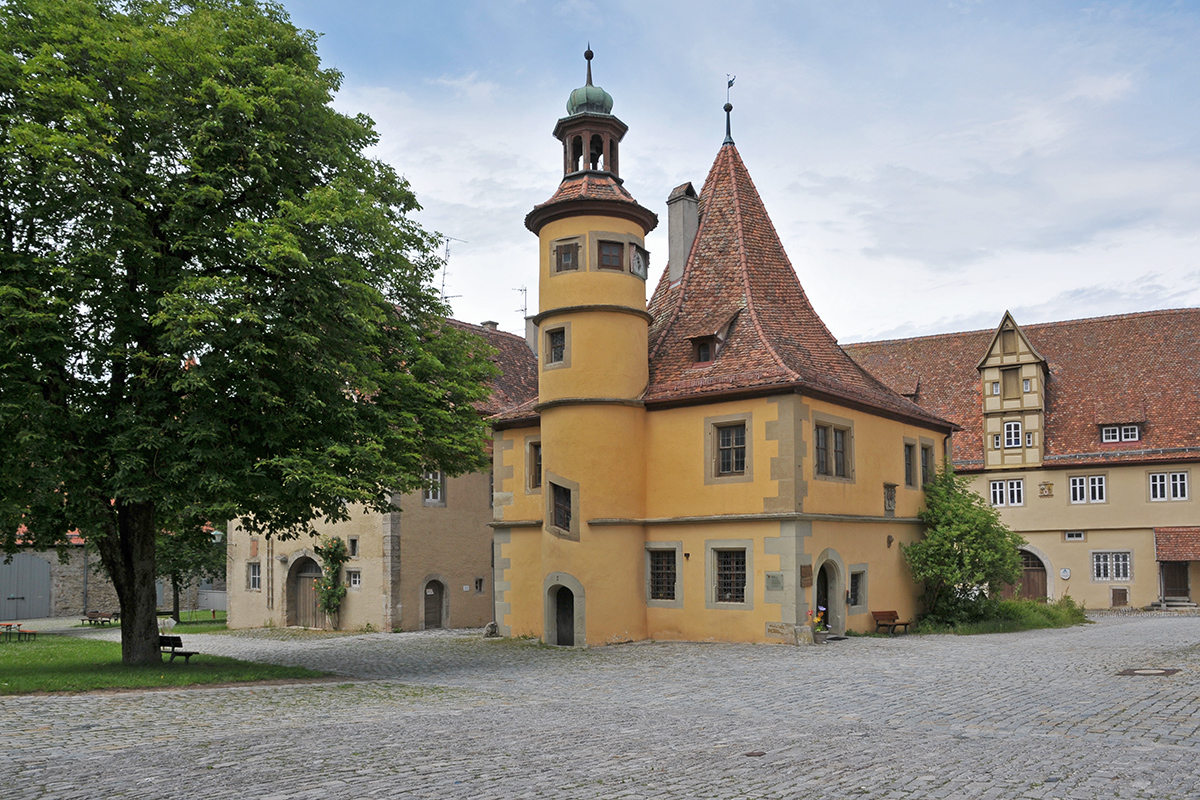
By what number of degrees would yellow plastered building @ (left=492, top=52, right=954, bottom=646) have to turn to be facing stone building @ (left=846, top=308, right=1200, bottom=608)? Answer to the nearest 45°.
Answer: approximately 90° to its left

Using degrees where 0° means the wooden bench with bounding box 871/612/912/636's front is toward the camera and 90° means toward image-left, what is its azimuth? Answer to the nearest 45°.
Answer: approximately 315°

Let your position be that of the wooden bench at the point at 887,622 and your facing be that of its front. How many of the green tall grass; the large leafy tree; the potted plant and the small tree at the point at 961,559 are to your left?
2

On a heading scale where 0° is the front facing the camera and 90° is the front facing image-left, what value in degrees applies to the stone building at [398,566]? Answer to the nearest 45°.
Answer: approximately 0°

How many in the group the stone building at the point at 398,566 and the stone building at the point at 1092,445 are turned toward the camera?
2

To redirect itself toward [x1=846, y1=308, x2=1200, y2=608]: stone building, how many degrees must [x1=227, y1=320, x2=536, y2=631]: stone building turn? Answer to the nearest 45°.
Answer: approximately 90° to its left

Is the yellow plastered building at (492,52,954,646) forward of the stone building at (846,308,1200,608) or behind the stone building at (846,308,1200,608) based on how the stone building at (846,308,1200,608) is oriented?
forward

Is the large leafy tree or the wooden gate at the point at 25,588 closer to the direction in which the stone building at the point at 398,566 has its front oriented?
the large leafy tree

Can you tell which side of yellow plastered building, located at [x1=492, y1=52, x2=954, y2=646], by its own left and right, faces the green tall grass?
left
